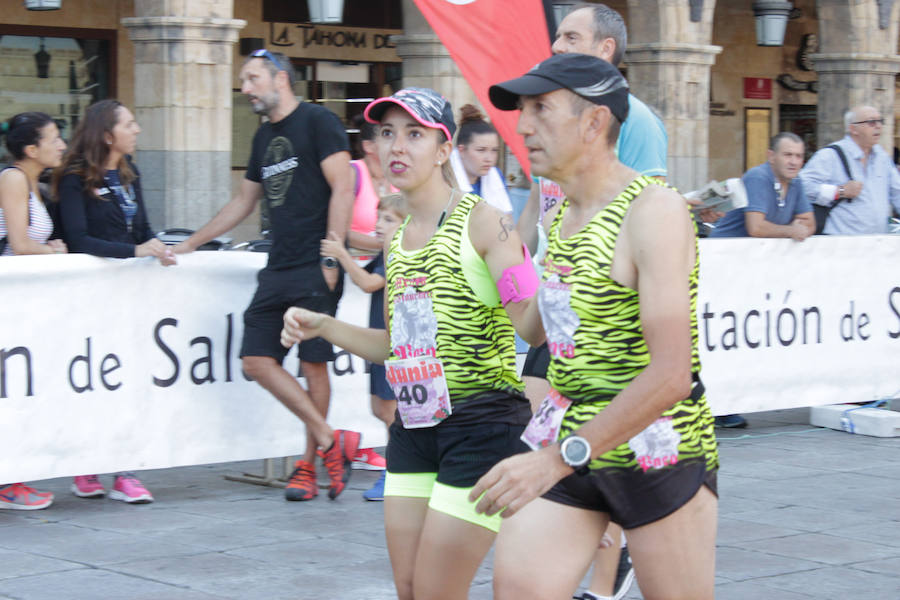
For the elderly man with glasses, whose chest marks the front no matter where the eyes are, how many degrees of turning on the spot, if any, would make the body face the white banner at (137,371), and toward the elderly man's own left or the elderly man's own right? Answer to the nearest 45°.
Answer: approximately 90° to the elderly man's own right

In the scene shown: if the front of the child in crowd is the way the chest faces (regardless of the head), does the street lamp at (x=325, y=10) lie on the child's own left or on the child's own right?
on the child's own right

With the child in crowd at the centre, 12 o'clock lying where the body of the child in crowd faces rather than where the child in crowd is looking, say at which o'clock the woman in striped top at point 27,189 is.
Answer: The woman in striped top is roughly at 12 o'clock from the child in crowd.

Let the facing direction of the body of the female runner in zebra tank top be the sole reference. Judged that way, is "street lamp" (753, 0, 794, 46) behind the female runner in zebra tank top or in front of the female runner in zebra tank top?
behind

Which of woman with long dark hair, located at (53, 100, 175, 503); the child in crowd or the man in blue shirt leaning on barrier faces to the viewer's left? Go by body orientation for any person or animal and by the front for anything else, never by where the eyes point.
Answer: the child in crowd

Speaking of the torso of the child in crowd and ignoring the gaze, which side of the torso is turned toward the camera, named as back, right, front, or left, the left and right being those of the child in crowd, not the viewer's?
left

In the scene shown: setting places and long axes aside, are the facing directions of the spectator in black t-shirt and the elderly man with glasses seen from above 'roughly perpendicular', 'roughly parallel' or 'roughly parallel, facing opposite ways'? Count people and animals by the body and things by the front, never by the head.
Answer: roughly perpendicular

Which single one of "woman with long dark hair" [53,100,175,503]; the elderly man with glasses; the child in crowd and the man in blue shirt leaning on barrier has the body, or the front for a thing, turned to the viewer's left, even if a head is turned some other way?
the child in crowd

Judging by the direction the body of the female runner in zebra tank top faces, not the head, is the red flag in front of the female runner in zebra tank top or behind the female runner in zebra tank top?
behind

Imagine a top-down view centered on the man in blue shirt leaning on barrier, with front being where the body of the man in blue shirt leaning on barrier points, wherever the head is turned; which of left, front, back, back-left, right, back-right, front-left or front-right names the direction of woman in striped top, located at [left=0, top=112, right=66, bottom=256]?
right

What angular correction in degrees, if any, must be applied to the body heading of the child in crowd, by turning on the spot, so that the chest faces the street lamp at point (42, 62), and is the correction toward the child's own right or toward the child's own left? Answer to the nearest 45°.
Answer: approximately 90° to the child's own right

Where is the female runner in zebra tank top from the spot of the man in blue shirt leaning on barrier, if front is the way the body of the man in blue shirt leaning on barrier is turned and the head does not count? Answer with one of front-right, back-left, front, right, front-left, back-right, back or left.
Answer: front-right

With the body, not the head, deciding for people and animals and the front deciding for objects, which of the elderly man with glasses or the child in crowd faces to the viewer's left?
the child in crowd
